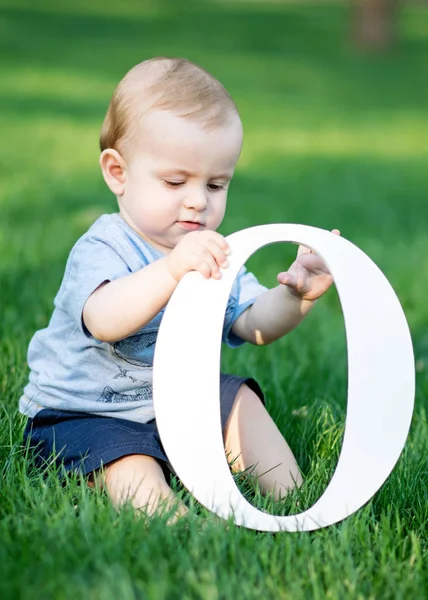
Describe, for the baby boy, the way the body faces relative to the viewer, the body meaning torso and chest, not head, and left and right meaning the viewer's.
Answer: facing the viewer and to the right of the viewer

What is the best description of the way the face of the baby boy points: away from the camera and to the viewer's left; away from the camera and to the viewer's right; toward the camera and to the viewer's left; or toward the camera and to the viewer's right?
toward the camera and to the viewer's right
